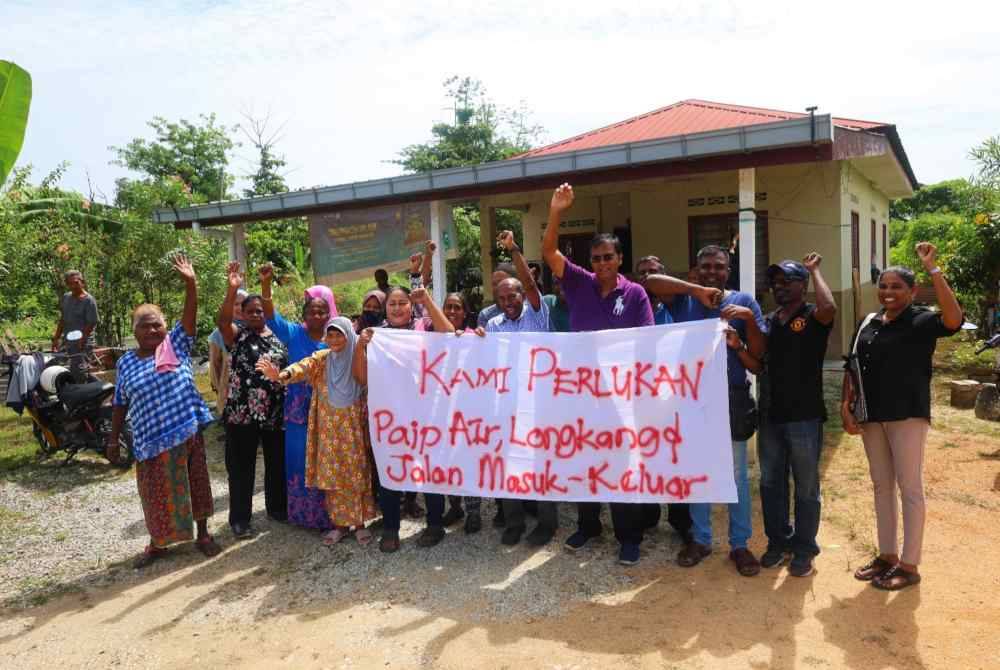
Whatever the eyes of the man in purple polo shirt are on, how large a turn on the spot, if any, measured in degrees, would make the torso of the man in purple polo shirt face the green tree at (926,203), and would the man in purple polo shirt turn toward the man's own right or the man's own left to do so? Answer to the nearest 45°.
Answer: approximately 135° to the man's own left

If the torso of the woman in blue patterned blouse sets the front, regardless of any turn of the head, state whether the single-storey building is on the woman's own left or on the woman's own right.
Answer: on the woman's own left

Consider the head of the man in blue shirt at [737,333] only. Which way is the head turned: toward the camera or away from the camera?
toward the camera

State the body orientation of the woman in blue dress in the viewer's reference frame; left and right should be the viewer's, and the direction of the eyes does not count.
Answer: facing the viewer

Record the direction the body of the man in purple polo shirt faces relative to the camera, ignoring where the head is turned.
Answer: toward the camera

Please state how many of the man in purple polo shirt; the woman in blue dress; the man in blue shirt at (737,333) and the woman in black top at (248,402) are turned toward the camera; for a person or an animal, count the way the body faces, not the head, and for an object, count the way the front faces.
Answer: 4

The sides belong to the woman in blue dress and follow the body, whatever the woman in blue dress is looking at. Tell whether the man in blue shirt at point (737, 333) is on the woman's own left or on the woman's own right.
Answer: on the woman's own left

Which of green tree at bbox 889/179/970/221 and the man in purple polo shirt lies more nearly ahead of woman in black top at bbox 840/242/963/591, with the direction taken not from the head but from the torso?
the man in purple polo shirt

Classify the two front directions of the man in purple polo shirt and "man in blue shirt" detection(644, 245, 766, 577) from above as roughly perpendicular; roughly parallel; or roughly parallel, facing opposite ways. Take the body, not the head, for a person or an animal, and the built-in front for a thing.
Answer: roughly parallel
